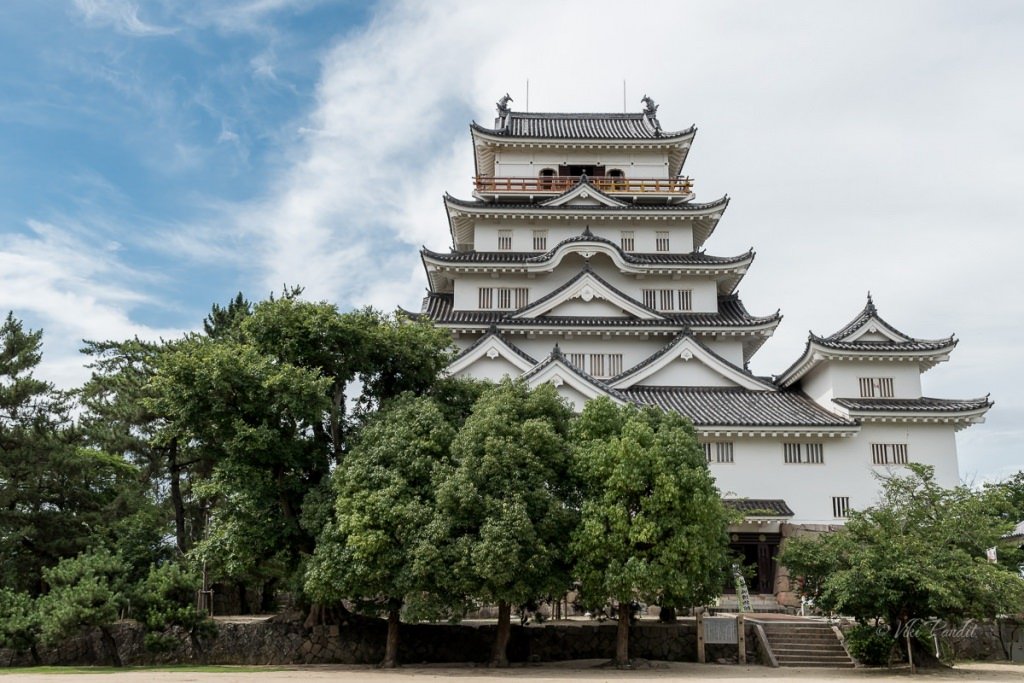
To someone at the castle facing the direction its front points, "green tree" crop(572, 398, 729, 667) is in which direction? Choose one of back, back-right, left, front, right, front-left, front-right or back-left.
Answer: front

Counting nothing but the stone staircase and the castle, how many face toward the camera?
2

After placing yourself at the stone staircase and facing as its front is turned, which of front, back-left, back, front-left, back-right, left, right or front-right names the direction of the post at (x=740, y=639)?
right

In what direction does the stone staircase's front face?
toward the camera

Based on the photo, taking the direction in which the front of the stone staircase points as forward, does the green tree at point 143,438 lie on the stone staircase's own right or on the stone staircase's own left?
on the stone staircase's own right

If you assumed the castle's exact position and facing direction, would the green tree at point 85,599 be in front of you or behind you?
in front

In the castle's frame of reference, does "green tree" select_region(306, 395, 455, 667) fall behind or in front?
in front

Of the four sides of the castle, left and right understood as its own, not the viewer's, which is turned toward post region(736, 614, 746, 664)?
front

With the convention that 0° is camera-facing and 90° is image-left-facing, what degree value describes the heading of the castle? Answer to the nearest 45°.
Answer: approximately 0°

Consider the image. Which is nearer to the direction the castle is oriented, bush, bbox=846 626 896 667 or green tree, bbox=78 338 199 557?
the bush

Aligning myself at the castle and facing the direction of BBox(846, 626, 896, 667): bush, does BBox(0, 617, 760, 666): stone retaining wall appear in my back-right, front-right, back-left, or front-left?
front-right

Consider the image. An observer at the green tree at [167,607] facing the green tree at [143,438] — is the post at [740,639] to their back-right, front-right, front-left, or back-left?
back-right

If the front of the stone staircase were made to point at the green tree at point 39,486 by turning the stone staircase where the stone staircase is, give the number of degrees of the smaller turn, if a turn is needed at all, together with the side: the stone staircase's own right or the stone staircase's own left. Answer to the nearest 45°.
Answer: approximately 90° to the stone staircase's own right

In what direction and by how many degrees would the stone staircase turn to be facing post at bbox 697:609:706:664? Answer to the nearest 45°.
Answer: approximately 90° to its right

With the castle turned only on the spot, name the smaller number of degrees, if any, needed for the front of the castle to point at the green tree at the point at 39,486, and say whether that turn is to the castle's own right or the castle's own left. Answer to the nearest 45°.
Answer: approximately 45° to the castle's own right

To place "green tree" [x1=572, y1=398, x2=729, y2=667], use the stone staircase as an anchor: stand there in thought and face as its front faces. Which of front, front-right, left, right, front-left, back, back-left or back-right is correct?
front-right
